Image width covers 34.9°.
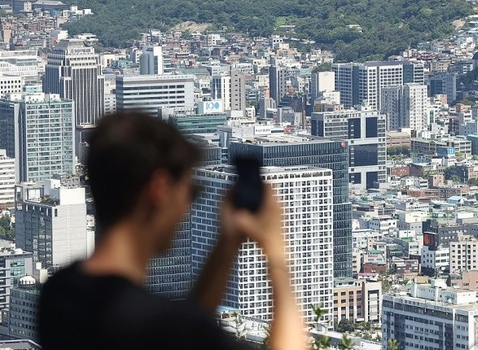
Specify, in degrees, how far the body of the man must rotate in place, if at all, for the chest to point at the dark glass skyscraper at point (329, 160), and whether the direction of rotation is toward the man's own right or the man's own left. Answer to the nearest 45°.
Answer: approximately 45° to the man's own left

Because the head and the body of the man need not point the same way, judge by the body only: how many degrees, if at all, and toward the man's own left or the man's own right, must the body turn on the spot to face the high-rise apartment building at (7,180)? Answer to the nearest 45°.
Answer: approximately 45° to the man's own left

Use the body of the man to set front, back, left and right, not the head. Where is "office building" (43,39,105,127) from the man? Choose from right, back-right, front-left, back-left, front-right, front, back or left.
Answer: front-left

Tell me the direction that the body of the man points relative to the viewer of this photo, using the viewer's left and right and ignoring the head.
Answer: facing away from the viewer and to the right of the viewer

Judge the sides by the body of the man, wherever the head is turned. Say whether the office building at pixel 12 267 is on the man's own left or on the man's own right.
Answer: on the man's own left

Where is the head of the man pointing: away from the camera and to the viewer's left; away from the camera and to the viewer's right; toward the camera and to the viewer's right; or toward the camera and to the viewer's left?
away from the camera and to the viewer's right

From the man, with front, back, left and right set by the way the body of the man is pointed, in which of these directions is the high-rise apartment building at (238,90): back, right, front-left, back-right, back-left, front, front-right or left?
front-left
